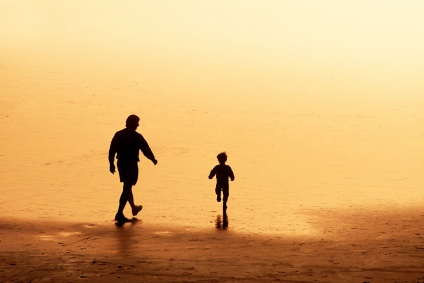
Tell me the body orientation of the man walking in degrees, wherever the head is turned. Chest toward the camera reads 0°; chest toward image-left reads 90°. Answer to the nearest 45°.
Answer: approximately 225°
